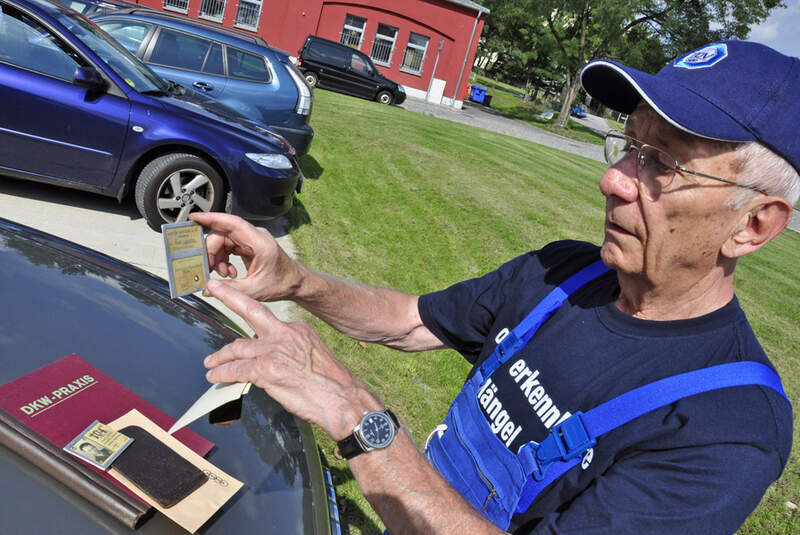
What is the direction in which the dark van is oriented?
to the viewer's right

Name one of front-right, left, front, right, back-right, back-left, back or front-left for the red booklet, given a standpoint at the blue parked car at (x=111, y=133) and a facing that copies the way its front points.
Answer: right

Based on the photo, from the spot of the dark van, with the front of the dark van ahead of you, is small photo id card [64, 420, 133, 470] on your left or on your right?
on your right

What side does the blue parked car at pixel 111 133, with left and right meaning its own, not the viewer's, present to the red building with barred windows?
left

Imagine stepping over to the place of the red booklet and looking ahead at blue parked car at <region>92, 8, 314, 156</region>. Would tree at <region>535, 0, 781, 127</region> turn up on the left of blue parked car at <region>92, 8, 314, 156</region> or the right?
right

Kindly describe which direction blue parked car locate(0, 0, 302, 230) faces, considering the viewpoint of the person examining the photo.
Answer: facing to the right of the viewer

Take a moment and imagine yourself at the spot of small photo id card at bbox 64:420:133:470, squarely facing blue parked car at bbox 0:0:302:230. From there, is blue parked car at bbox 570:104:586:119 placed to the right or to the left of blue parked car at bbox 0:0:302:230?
right

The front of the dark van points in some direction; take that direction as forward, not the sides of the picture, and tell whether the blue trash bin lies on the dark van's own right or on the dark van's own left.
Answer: on the dark van's own left

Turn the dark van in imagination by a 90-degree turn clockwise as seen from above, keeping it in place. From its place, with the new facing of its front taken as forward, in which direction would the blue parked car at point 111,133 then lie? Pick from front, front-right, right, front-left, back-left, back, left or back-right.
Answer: front

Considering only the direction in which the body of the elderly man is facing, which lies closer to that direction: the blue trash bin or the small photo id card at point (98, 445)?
the small photo id card

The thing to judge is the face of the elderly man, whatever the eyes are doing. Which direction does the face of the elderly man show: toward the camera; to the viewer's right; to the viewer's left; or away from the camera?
to the viewer's left

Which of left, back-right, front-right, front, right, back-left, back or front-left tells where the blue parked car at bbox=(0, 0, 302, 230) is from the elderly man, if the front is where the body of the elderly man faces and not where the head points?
right

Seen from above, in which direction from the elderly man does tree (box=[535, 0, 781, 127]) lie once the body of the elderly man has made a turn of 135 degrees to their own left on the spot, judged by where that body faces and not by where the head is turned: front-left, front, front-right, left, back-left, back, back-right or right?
left

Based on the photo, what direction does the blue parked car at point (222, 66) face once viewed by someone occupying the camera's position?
facing to the left of the viewer
